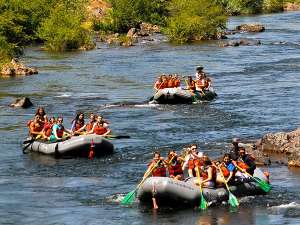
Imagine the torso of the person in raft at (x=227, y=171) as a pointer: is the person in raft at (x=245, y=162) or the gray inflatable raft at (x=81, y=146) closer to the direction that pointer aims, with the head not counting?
the gray inflatable raft

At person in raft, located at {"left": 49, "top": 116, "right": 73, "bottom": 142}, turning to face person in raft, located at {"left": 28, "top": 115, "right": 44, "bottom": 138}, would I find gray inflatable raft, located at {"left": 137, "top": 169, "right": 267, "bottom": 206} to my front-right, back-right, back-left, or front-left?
back-left

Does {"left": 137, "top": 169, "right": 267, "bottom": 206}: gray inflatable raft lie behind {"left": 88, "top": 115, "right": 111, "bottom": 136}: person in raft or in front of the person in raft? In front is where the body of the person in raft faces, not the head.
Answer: in front

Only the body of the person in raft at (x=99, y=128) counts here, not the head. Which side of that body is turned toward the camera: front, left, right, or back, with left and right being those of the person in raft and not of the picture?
front

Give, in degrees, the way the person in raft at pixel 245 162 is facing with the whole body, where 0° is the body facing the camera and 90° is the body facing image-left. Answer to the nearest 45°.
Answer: approximately 45°

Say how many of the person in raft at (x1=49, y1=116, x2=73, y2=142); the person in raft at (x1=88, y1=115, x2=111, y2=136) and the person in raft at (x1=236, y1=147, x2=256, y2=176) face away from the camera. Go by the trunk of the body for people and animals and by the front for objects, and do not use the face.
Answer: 0

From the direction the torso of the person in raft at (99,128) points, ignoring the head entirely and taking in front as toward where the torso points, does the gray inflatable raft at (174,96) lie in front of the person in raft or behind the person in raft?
behind
